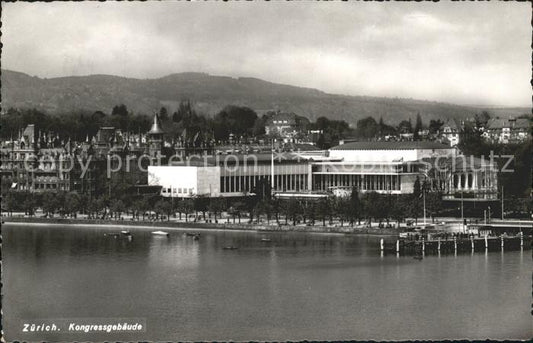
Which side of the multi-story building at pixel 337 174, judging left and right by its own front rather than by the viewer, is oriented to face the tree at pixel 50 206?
right

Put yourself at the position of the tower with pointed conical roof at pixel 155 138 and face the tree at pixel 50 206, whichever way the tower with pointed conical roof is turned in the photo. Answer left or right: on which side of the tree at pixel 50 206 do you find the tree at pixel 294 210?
left

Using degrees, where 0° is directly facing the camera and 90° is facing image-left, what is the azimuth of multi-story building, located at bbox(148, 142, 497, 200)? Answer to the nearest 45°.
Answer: approximately 0°

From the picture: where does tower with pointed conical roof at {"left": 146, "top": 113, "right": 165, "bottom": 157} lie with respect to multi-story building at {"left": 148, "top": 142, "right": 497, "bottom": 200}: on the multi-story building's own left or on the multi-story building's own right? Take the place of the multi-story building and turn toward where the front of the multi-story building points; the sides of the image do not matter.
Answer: on the multi-story building's own right

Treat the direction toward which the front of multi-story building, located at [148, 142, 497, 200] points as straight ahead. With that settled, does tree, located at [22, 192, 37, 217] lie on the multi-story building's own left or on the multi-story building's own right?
on the multi-story building's own right

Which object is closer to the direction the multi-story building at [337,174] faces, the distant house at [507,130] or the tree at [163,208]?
the tree

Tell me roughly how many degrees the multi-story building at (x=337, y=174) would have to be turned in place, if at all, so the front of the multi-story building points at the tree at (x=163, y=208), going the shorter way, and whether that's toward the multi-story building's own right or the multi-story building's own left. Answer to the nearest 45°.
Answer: approximately 45° to the multi-story building's own right

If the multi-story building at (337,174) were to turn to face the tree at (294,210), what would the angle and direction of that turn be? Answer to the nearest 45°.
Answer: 0° — it already faces it

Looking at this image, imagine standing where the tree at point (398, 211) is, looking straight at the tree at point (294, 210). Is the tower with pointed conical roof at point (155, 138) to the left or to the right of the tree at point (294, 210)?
right

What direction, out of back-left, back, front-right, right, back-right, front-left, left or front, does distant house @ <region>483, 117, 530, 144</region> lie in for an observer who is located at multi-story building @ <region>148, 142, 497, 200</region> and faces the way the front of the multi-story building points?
back-left
